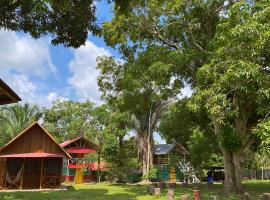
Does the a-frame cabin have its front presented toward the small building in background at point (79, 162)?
no

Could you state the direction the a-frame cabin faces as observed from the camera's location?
facing the viewer

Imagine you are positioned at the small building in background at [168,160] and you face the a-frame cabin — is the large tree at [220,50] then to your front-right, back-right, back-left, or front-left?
front-left

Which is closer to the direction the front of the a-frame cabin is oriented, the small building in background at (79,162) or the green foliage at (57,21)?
the green foliage

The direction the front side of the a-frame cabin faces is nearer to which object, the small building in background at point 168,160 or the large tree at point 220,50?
the large tree

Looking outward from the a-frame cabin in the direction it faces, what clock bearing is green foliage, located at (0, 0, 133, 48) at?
The green foliage is roughly at 12 o'clock from the a-frame cabin.

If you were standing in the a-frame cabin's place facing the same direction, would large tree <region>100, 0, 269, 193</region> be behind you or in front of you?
in front

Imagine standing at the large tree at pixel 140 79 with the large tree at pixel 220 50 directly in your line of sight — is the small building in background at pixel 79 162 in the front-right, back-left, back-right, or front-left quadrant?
back-right

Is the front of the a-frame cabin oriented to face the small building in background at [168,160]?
no

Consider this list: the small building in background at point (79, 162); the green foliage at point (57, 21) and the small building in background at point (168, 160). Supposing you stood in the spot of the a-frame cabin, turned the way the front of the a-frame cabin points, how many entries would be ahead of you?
1
